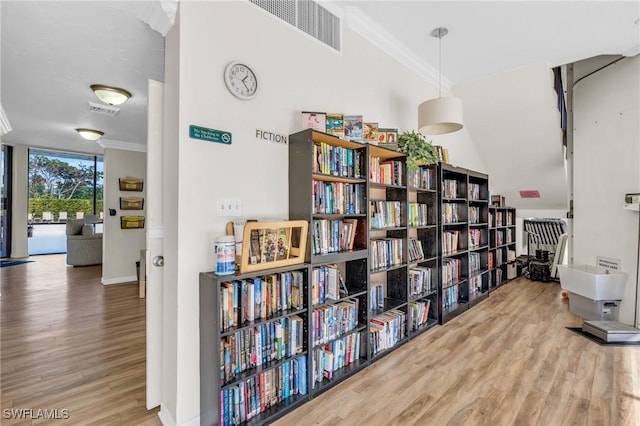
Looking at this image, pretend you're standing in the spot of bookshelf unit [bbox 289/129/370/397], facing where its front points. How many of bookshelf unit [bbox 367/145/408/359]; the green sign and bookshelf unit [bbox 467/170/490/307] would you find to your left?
2

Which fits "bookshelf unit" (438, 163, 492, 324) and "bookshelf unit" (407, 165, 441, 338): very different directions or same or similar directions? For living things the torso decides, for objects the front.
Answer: same or similar directions

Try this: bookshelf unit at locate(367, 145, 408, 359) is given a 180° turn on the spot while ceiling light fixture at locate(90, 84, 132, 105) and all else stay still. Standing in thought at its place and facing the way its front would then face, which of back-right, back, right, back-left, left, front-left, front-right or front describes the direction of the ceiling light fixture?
front-left

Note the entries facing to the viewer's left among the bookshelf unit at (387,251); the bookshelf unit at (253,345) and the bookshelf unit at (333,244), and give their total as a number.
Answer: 0

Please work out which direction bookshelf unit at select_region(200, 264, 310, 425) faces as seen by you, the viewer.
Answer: facing the viewer and to the right of the viewer

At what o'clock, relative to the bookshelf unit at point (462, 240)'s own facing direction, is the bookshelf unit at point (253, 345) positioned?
the bookshelf unit at point (253, 345) is roughly at 2 o'clock from the bookshelf unit at point (462, 240).

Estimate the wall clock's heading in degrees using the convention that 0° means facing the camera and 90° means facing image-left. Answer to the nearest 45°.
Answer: approximately 315°

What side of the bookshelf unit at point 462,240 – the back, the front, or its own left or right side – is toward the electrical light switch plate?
right

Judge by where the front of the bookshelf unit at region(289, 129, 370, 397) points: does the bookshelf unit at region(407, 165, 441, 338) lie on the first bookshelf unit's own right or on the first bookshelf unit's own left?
on the first bookshelf unit's own left

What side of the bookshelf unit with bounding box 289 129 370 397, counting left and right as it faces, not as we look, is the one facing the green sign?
right

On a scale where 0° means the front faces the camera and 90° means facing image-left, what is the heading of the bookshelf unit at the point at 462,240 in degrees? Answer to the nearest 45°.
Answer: approximately 315°

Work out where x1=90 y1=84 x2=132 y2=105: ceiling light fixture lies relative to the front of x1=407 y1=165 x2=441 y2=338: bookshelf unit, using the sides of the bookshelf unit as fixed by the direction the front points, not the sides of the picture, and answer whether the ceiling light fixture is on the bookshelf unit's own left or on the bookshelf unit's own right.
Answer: on the bookshelf unit's own right

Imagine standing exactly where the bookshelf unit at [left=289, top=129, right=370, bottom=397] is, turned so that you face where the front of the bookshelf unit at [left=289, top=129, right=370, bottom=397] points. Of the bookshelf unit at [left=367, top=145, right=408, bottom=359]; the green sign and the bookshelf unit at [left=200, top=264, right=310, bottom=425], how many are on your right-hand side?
2
